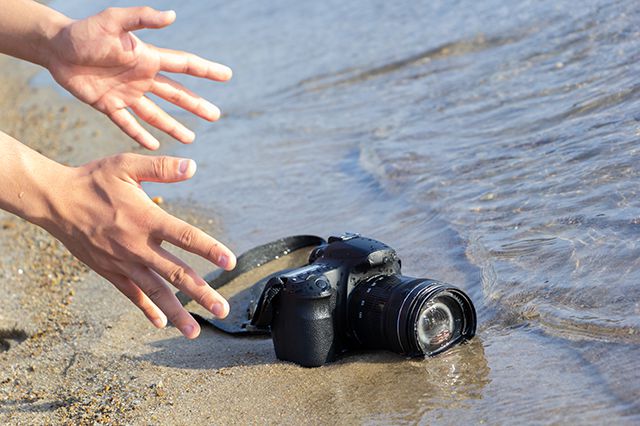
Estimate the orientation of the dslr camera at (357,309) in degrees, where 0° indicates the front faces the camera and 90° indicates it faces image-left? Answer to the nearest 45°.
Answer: approximately 315°
